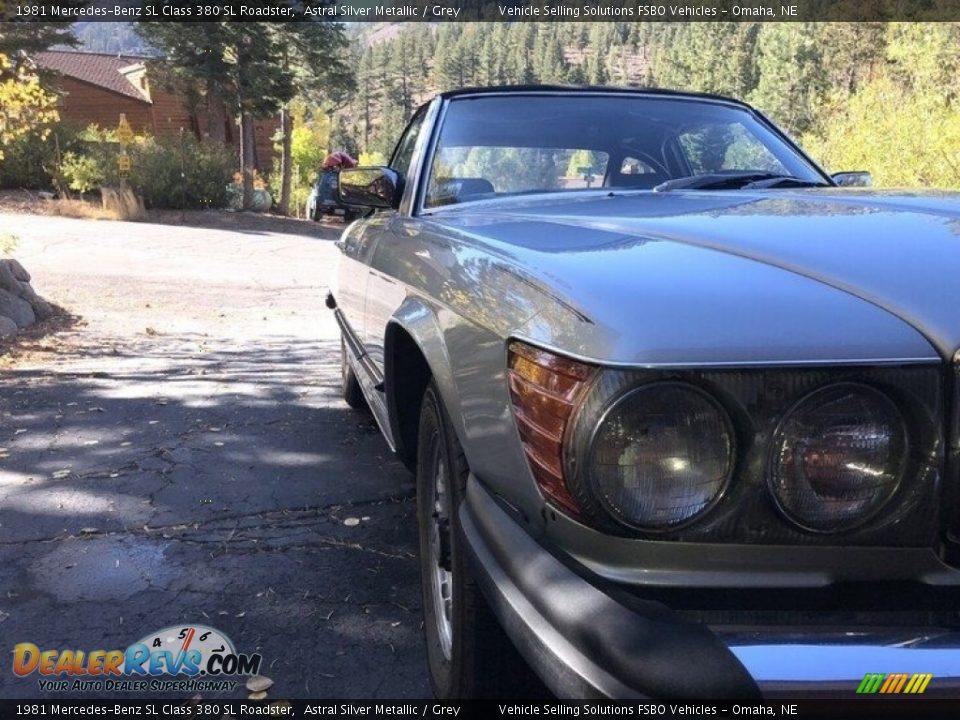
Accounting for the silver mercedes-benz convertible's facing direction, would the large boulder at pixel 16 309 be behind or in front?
behind

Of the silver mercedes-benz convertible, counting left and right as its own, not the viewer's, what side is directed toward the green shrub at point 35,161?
back

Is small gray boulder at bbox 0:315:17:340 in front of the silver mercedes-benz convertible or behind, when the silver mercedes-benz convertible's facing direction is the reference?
behind

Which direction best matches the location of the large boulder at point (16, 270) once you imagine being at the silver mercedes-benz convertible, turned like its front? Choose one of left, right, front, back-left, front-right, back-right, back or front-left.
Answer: back

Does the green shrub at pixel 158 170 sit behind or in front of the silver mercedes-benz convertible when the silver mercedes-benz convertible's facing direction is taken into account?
behind

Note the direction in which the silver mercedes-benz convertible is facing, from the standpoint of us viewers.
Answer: facing the viewer and to the right of the viewer
